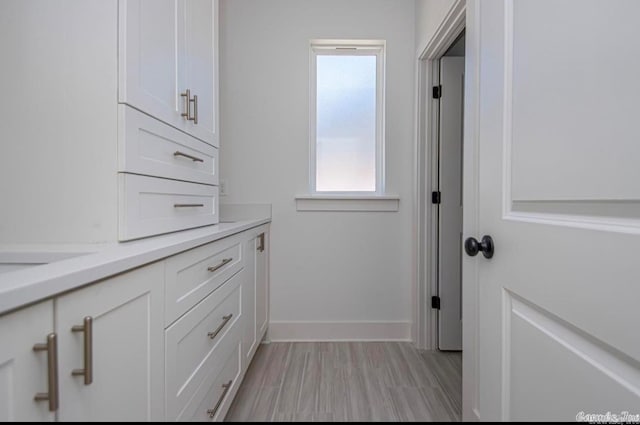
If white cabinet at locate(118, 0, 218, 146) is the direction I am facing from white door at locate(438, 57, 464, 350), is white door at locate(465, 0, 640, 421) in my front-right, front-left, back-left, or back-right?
front-left

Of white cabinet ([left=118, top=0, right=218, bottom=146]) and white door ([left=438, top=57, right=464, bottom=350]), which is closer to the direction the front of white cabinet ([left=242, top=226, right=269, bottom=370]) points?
the white door

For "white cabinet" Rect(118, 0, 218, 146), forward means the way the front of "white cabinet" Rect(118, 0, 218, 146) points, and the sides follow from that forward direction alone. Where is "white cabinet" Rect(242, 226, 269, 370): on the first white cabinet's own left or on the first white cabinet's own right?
on the first white cabinet's own left

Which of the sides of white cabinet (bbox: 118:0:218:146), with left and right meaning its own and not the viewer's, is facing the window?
left

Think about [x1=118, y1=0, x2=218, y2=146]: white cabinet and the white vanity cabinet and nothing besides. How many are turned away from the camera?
0

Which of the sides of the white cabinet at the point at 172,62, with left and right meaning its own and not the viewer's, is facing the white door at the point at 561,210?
front

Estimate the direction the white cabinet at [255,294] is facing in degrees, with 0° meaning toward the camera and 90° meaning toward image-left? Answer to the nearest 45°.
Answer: approximately 270°

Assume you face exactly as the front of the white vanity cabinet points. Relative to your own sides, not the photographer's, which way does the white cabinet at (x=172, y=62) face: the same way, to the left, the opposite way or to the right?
the same way

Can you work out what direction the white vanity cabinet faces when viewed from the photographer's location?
facing the viewer and to the right of the viewer

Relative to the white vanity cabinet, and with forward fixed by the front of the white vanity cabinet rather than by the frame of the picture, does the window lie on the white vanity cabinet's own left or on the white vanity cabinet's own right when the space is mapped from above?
on the white vanity cabinet's own left
